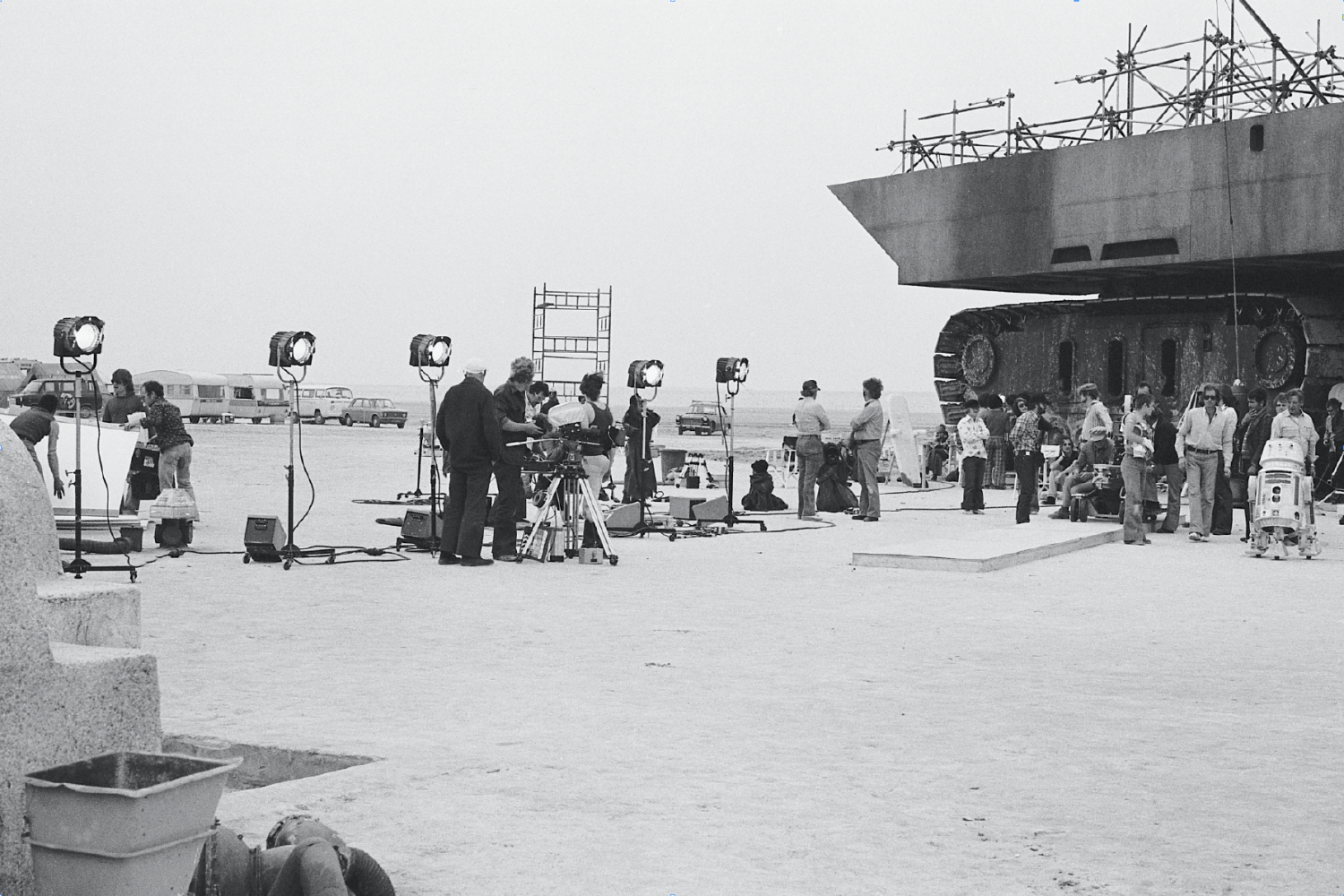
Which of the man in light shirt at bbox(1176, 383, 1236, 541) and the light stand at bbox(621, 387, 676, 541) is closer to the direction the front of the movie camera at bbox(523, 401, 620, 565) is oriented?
the man in light shirt

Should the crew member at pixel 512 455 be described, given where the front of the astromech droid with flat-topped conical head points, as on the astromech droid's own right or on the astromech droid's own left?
on the astromech droid's own right

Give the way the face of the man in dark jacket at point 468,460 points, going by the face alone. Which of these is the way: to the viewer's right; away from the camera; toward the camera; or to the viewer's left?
away from the camera

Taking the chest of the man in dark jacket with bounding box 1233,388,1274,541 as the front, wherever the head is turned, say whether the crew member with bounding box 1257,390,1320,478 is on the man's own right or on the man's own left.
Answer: on the man's own left

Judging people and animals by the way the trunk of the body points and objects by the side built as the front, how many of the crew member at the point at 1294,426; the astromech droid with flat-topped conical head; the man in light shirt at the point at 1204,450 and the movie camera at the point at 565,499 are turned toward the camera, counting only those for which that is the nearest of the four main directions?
3

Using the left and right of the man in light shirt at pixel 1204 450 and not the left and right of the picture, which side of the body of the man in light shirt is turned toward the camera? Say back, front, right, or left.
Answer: front

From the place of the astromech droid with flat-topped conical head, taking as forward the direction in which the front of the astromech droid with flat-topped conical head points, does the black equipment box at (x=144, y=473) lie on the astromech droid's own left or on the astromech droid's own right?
on the astromech droid's own right

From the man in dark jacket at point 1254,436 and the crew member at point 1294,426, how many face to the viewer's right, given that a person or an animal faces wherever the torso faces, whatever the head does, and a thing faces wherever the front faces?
0

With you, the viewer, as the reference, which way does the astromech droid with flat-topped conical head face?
facing the viewer

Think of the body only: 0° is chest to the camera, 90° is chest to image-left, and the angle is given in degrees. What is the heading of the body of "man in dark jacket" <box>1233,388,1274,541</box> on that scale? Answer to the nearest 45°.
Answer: approximately 45°

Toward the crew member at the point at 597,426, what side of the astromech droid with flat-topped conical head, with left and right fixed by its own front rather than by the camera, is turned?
right

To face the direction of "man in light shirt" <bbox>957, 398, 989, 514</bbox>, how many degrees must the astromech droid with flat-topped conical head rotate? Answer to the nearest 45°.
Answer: approximately 135° to its right

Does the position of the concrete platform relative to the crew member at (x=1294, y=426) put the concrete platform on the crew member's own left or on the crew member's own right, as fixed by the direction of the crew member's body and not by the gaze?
on the crew member's own right

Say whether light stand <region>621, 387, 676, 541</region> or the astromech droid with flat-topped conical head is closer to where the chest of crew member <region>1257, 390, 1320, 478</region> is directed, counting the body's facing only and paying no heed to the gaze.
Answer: the astromech droid with flat-topped conical head
